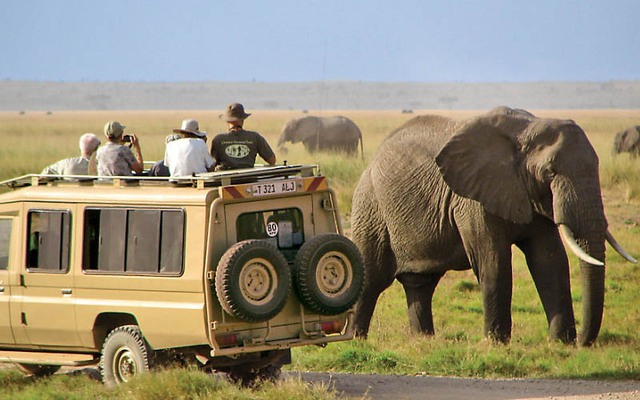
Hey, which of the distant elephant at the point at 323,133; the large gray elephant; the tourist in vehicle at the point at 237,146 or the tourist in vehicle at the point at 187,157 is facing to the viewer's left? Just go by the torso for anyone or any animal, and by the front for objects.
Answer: the distant elephant

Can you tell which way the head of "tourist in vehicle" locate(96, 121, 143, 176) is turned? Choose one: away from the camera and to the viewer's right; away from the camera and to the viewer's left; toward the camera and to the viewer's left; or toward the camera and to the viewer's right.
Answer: away from the camera and to the viewer's right

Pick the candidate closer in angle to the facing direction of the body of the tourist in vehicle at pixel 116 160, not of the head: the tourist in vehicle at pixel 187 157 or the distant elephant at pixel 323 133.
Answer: the distant elephant

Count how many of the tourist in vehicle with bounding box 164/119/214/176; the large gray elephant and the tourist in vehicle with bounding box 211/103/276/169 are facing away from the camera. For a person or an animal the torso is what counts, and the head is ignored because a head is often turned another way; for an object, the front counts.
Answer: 2

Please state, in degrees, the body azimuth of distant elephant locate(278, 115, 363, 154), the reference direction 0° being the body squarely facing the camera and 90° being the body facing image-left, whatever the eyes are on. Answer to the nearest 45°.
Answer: approximately 90°

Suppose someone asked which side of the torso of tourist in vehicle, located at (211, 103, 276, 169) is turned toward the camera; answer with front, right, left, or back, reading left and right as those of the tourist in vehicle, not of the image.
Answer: back

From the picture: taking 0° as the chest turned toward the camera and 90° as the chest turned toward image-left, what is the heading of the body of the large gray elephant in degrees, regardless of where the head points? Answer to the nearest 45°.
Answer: approximately 315°

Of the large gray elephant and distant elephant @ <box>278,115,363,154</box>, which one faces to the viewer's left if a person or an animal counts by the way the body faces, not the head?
the distant elephant

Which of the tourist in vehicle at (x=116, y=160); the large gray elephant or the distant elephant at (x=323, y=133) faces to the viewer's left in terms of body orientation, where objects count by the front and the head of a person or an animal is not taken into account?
the distant elephant

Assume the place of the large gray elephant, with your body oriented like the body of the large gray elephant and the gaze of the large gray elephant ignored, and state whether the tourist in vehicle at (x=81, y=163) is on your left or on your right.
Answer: on your right
